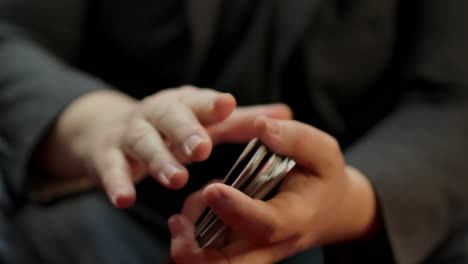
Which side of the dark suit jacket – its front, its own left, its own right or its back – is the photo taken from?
front
